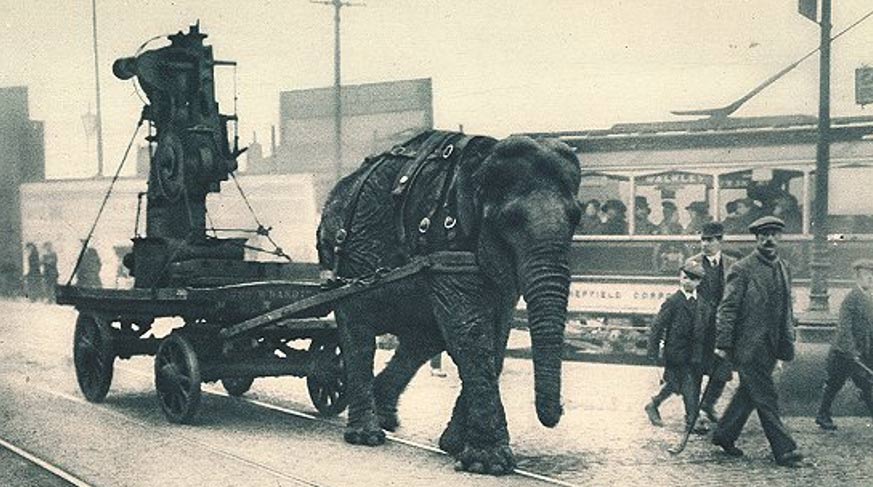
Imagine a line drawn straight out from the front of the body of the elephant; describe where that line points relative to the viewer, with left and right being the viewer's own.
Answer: facing the viewer and to the right of the viewer

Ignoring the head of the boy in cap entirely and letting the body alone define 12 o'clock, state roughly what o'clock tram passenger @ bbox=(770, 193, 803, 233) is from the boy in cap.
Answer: The tram passenger is roughly at 8 o'clock from the boy in cap.

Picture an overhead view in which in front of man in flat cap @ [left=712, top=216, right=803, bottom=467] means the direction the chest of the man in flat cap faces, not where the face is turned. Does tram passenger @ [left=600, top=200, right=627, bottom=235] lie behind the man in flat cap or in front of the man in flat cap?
behind

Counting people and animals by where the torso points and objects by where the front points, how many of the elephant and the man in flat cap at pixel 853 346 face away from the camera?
0

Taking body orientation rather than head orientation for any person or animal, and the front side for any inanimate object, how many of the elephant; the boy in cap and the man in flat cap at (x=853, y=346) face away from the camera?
0
